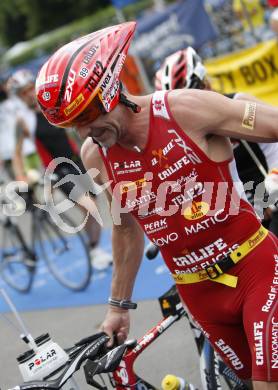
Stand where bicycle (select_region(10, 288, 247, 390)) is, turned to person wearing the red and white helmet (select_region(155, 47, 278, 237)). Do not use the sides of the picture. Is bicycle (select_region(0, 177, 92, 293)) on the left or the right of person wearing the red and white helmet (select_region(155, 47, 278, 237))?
left

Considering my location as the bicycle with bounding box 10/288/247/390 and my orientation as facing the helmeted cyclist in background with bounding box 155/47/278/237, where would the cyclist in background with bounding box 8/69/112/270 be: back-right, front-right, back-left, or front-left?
front-left

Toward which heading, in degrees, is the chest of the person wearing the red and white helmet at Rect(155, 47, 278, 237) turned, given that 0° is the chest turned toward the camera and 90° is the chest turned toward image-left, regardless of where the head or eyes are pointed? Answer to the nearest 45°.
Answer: approximately 45°

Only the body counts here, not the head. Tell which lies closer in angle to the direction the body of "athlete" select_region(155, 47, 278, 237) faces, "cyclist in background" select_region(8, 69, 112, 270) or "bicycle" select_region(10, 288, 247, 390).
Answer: the bicycle

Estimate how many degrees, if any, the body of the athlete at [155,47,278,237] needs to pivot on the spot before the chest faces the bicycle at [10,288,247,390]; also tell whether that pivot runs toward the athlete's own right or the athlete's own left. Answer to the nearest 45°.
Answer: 0° — they already face it

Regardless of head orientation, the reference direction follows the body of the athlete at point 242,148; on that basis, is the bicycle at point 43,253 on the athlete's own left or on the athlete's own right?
on the athlete's own right

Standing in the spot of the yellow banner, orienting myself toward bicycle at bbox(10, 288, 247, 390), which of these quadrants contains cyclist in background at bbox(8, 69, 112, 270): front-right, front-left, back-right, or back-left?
front-right
